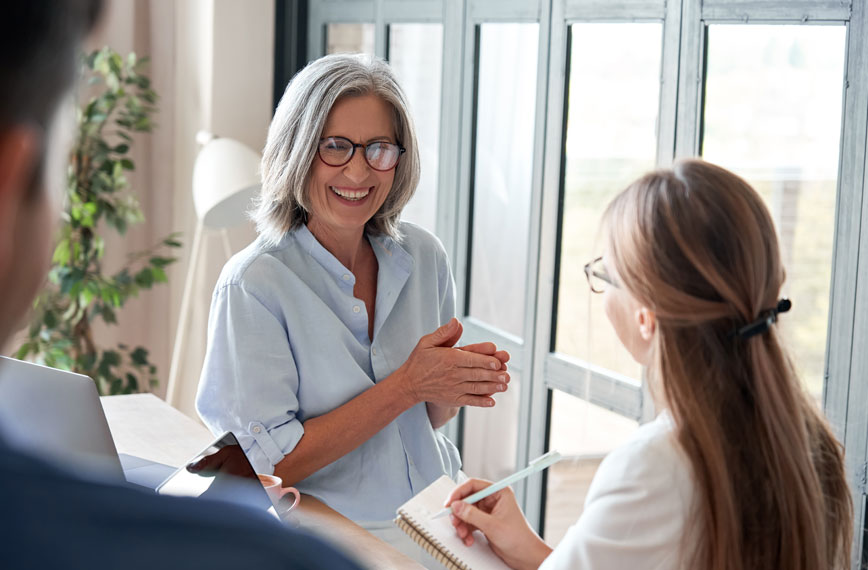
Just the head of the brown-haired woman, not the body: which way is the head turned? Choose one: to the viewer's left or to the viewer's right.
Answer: to the viewer's left

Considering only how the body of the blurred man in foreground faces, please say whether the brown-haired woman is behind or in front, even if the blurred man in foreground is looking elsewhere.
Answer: in front

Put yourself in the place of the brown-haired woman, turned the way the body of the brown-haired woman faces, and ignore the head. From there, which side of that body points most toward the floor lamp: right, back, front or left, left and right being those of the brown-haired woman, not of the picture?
front

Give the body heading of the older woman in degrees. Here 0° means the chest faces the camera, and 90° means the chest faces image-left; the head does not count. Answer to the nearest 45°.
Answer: approximately 315°

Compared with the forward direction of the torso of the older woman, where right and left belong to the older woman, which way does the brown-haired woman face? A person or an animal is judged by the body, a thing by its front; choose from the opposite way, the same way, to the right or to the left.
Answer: the opposite way

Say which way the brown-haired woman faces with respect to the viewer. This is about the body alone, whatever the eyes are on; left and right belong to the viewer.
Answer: facing away from the viewer and to the left of the viewer

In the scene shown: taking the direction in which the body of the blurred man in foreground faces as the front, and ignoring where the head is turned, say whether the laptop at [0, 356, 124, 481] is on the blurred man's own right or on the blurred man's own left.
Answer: on the blurred man's own left

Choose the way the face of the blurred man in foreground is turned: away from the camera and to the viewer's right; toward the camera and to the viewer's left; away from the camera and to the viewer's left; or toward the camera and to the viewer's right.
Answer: away from the camera and to the viewer's right

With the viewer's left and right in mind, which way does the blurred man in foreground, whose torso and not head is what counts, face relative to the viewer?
facing away from the viewer and to the right of the viewer
